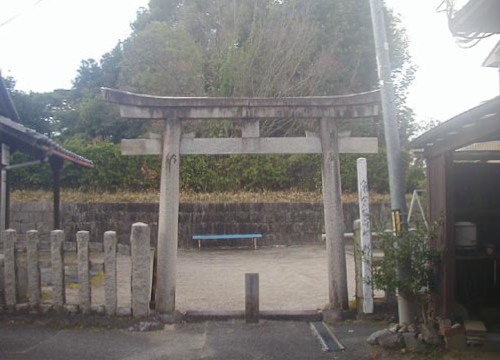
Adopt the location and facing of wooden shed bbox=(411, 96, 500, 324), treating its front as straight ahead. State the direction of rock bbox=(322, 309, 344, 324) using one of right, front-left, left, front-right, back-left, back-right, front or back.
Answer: right

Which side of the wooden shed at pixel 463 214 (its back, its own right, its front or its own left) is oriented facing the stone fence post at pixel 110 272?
right

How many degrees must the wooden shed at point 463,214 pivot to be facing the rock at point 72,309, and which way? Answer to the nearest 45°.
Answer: approximately 90° to its right

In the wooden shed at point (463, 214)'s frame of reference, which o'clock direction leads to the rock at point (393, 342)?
The rock is roughly at 1 o'clock from the wooden shed.

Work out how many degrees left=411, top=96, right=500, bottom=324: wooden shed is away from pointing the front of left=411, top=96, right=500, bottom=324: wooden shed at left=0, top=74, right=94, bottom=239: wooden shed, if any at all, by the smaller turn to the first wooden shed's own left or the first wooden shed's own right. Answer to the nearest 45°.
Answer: approximately 90° to the first wooden shed's own right

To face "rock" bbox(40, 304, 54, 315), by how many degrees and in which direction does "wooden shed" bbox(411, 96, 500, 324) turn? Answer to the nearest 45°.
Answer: approximately 90° to its right

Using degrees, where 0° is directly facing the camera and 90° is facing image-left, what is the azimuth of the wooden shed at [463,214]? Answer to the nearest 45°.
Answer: approximately 0°

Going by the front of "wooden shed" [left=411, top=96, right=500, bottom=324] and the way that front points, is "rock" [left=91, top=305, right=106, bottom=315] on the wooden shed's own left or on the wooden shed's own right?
on the wooden shed's own right

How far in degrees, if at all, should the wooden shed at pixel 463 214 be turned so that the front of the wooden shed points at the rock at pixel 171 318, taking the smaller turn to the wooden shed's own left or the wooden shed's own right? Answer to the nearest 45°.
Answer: approximately 90° to the wooden shed's own right

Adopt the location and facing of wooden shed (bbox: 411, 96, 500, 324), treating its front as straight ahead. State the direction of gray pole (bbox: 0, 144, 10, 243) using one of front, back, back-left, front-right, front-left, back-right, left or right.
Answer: right
